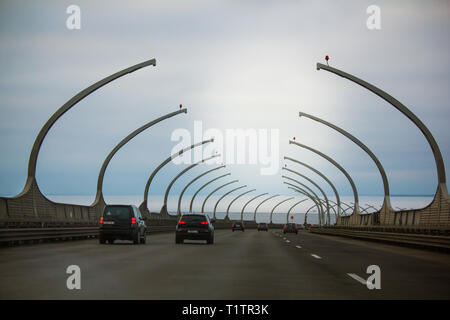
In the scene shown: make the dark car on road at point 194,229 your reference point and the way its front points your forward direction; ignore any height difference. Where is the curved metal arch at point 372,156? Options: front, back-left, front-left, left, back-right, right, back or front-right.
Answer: front-right

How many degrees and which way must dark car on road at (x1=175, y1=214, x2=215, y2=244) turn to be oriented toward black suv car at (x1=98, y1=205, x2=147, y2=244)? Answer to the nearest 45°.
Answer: approximately 135° to its left

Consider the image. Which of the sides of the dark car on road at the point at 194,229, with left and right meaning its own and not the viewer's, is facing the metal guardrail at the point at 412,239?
right

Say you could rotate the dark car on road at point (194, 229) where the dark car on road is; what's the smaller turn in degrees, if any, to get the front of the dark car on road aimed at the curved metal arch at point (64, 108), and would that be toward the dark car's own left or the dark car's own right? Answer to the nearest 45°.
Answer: approximately 90° to the dark car's own left

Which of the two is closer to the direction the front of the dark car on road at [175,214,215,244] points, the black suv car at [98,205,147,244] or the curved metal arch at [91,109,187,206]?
the curved metal arch

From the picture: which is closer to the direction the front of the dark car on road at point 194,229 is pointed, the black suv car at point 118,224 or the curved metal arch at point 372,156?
the curved metal arch

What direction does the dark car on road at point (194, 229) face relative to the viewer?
away from the camera

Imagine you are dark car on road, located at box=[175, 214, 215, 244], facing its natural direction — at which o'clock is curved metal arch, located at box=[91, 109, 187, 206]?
The curved metal arch is roughly at 11 o'clock from the dark car on road.
